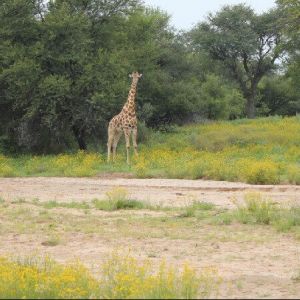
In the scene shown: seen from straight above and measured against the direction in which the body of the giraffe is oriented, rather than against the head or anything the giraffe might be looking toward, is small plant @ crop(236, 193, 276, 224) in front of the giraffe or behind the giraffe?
in front

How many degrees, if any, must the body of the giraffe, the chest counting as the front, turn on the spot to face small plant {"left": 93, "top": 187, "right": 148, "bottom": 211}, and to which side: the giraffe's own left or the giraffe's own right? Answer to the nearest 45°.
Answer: approximately 45° to the giraffe's own right

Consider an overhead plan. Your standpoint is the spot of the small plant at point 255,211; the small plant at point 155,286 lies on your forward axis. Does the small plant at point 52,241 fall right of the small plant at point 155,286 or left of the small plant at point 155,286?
right

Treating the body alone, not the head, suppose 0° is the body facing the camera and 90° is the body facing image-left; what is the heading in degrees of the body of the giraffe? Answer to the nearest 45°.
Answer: approximately 315°

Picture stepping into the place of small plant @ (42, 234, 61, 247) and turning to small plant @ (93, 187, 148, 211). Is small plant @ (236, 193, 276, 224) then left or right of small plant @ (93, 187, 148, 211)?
right

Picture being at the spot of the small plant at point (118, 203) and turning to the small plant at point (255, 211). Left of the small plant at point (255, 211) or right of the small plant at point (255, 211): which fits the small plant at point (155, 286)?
right

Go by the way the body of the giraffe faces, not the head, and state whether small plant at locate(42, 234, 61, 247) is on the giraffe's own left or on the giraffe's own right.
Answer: on the giraffe's own right
